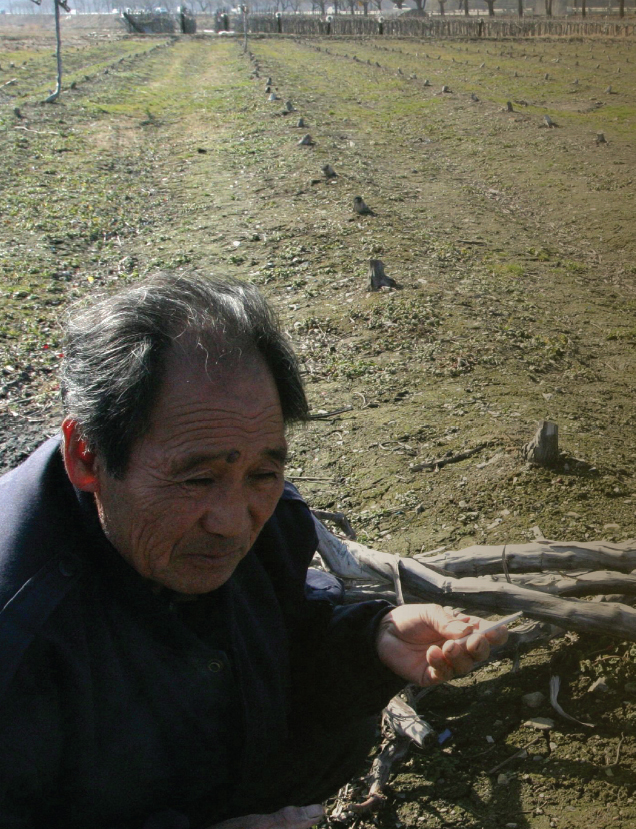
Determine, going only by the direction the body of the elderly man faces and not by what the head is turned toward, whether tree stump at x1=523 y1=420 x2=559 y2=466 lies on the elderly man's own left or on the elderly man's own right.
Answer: on the elderly man's own left

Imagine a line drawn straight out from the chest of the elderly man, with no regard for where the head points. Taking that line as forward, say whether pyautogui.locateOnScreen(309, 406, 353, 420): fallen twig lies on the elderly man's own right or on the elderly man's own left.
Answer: on the elderly man's own left

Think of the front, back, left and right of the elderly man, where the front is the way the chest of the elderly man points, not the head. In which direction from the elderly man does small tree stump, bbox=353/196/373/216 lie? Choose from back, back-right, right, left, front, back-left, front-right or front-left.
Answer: back-left

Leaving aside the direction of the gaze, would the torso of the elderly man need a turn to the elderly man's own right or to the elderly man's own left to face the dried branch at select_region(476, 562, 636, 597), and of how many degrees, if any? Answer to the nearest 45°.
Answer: approximately 90° to the elderly man's own left

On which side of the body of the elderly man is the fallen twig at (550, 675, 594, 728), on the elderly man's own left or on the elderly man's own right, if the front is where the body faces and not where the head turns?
on the elderly man's own left

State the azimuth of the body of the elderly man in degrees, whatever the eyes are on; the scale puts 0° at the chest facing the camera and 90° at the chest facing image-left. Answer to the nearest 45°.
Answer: approximately 315°

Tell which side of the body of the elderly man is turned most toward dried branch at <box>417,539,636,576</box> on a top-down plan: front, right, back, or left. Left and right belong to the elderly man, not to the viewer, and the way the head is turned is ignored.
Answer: left

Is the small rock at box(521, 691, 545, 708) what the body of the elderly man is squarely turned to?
no

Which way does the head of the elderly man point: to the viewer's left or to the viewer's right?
to the viewer's right

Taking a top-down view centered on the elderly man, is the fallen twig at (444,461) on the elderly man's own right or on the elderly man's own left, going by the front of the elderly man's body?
on the elderly man's own left

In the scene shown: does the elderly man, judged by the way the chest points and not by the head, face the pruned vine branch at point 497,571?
no
